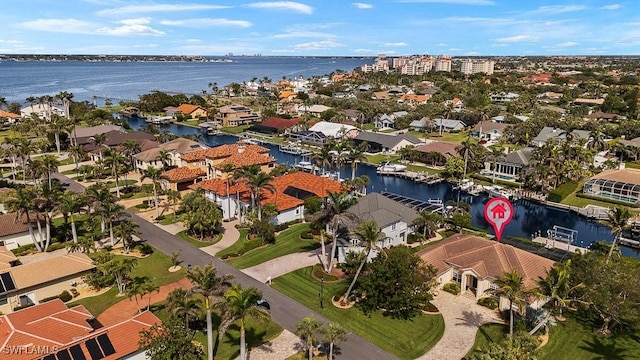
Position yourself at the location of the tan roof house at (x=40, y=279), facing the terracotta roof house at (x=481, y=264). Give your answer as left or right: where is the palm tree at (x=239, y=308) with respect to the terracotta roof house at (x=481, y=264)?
right

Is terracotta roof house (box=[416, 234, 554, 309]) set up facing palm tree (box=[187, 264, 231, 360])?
yes

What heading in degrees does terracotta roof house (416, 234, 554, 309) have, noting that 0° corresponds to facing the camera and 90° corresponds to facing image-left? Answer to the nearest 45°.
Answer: approximately 45°
